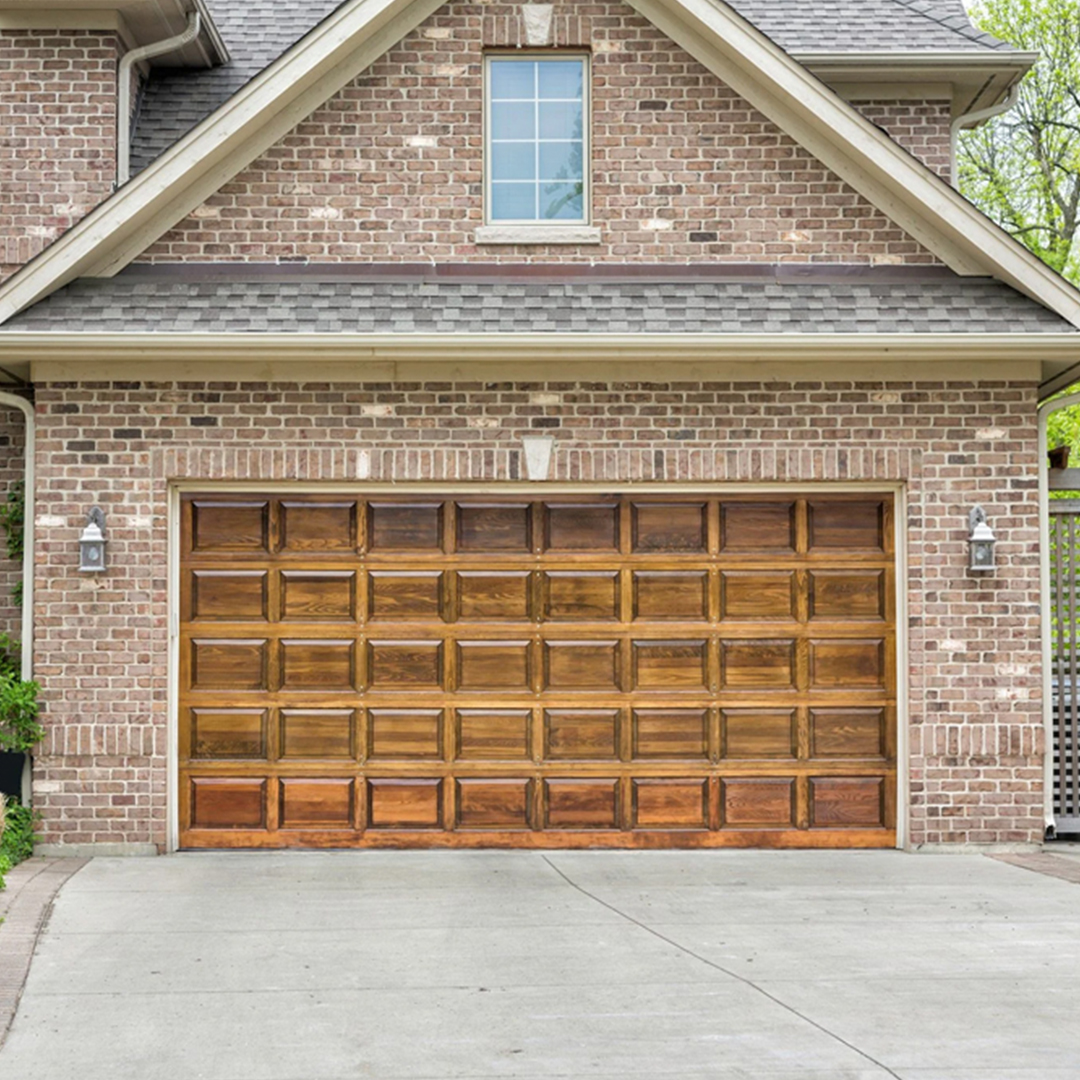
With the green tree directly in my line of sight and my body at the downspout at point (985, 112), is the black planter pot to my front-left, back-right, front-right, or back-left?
back-left

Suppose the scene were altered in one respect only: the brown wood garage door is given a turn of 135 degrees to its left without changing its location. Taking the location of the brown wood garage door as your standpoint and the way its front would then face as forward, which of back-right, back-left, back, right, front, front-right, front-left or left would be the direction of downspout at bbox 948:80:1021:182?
front

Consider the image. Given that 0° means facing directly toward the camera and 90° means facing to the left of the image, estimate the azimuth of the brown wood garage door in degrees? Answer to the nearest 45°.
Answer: approximately 0°

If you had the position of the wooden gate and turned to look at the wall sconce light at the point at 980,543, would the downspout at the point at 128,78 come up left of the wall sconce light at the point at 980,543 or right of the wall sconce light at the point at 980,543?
right

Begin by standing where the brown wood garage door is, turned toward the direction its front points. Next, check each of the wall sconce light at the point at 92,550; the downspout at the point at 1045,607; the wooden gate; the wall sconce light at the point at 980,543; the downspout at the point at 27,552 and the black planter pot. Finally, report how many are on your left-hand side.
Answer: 3

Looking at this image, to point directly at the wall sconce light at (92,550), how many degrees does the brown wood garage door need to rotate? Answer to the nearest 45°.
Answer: approximately 90° to its right

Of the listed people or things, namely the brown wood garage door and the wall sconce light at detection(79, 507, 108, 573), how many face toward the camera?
2

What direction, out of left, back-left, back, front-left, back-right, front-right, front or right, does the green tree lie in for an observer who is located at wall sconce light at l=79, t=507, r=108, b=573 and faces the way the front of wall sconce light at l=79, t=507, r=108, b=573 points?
back-left

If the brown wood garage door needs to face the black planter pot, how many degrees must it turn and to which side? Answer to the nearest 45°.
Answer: approximately 90° to its right

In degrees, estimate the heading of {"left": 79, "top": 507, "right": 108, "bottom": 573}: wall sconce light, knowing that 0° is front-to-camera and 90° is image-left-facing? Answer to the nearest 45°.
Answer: approximately 0°
